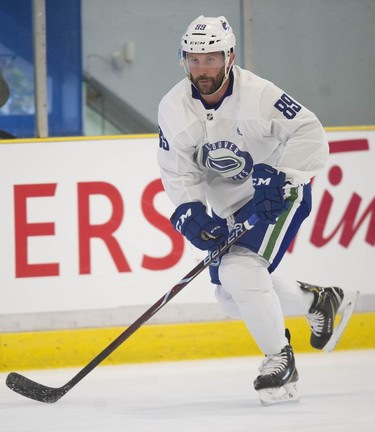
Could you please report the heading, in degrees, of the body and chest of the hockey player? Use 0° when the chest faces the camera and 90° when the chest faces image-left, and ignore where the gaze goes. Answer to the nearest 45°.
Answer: approximately 45°
